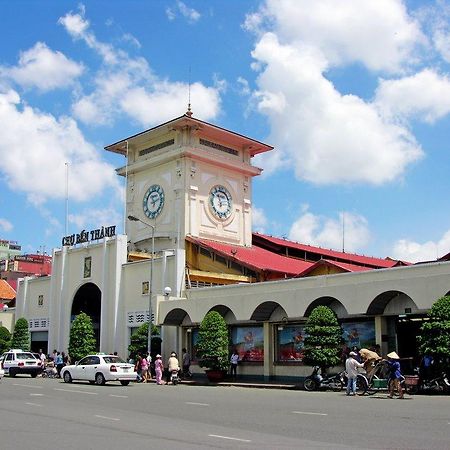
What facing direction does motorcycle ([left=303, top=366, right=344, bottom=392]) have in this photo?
to the viewer's left

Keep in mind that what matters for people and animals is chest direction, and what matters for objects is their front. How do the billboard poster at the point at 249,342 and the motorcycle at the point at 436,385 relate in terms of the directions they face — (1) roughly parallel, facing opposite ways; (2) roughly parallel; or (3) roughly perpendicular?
roughly perpendicular

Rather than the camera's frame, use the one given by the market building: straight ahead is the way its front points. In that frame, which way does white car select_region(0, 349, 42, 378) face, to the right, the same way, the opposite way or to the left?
to the right

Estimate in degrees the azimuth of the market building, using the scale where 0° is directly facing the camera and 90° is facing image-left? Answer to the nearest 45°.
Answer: approximately 45°

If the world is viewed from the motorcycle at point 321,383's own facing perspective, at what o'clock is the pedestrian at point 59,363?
The pedestrian is roughly at 1 o'clock from the motorcycle.

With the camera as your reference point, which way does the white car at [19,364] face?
facing away from the viewer and to the left of the viewer

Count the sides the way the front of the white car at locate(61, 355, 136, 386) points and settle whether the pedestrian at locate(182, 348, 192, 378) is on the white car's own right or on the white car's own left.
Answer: on the white car's own right

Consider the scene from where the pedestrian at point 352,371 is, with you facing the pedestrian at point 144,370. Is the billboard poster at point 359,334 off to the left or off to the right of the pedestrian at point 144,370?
right
